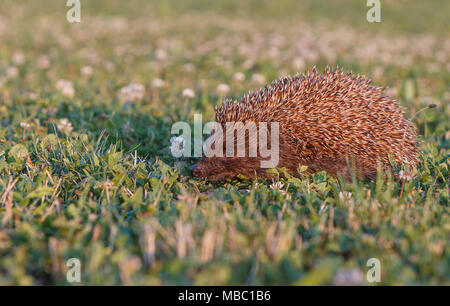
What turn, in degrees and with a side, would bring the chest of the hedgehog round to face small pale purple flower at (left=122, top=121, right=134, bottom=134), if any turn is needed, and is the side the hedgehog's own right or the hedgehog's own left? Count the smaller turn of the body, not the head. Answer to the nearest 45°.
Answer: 0° — it already faces it

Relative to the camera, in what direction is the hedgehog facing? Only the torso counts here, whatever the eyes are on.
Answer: to the viewer's left

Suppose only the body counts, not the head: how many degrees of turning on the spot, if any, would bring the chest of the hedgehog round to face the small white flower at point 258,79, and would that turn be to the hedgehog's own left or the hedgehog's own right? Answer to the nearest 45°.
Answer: approximately 90° to the hedgehog's own right

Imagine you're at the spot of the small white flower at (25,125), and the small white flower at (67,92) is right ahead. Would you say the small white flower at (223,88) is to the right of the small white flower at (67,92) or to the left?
right

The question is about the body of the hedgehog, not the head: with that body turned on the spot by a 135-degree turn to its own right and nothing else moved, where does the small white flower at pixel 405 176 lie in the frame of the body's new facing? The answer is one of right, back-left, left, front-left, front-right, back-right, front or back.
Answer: right

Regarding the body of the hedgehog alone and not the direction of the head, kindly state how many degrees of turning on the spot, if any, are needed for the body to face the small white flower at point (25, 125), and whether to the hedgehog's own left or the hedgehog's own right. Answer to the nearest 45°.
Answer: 0° — it already faces it

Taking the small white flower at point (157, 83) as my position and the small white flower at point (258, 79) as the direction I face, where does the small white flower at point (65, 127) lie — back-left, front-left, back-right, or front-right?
back-right

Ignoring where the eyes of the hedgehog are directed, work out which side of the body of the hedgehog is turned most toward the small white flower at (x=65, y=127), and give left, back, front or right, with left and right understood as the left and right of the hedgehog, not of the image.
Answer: front

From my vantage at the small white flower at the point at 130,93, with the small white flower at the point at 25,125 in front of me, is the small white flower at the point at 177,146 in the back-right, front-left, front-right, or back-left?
front-left

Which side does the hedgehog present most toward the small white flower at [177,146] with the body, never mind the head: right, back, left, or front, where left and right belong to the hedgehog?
front

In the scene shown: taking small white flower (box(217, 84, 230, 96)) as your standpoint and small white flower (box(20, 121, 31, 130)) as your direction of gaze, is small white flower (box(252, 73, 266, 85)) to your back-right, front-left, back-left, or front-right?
back-right

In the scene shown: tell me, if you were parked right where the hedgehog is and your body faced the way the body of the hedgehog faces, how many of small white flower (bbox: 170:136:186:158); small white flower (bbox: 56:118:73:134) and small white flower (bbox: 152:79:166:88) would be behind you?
0

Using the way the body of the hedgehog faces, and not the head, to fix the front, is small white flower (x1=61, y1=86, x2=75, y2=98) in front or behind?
in front

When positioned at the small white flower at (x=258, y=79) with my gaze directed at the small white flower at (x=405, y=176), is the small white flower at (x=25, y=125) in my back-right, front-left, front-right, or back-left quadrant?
front-right
